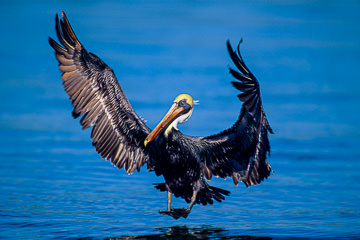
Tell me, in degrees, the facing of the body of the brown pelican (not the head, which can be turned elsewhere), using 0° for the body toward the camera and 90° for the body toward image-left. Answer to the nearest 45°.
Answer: approximately 45°
